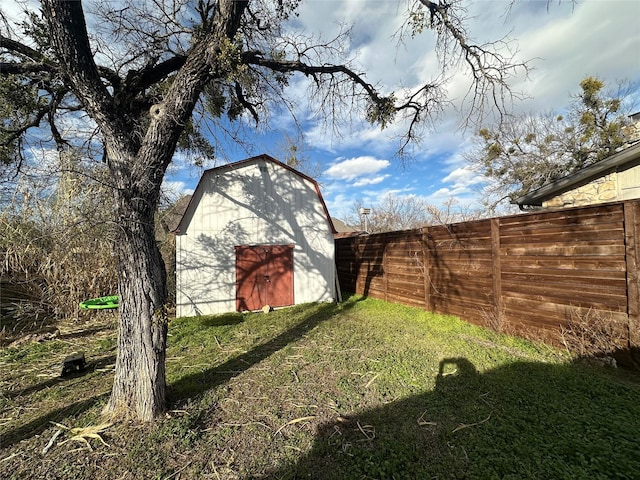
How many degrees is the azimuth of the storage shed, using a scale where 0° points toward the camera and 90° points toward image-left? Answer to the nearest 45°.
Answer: approximately 0°

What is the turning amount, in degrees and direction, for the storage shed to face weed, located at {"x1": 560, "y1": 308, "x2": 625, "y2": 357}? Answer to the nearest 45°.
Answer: approximately 45° to its left
